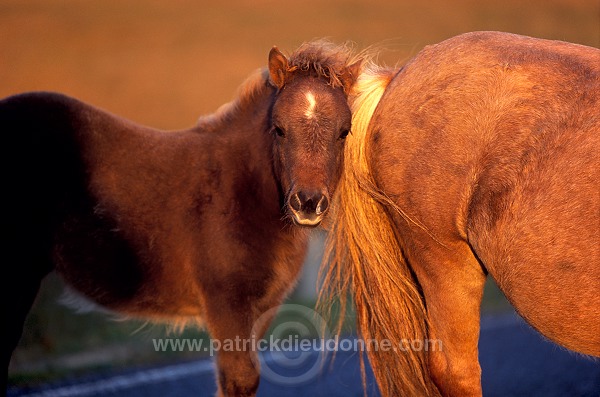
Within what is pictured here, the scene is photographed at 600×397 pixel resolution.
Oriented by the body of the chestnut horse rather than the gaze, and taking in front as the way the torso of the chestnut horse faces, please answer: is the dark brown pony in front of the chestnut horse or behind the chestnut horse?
behind

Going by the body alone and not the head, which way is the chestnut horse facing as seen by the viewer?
to the viewer's right
